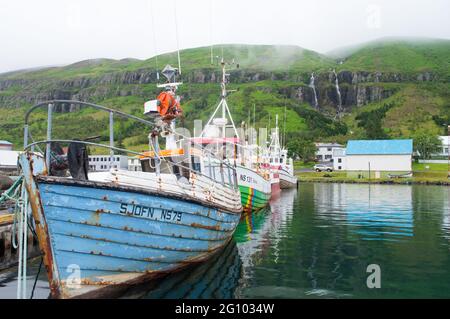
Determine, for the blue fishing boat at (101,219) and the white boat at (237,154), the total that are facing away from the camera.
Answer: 0

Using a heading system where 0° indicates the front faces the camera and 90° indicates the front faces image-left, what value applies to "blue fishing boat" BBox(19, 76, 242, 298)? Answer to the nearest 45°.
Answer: approximately 45°

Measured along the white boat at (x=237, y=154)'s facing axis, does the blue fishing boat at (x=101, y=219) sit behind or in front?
in front

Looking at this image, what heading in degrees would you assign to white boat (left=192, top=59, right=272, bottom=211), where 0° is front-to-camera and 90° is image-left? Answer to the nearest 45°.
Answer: approximately 45°

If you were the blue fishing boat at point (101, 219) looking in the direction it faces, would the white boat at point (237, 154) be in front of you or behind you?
behind
